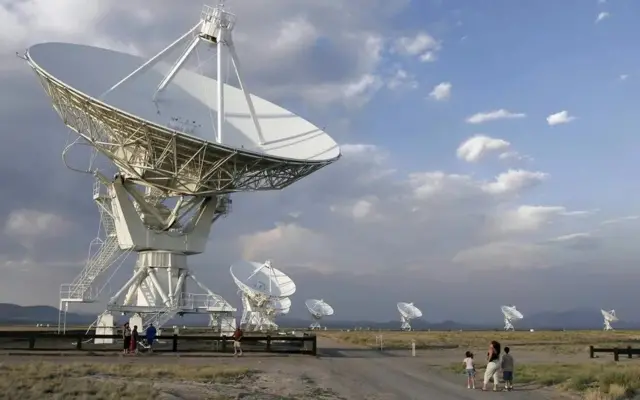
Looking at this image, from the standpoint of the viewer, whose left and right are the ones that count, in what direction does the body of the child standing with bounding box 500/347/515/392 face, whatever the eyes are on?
facing away from the viewer
